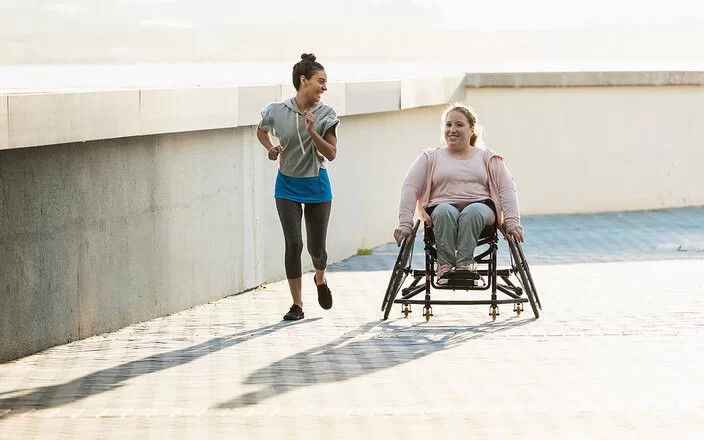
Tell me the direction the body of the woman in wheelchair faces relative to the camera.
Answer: toward the camera
